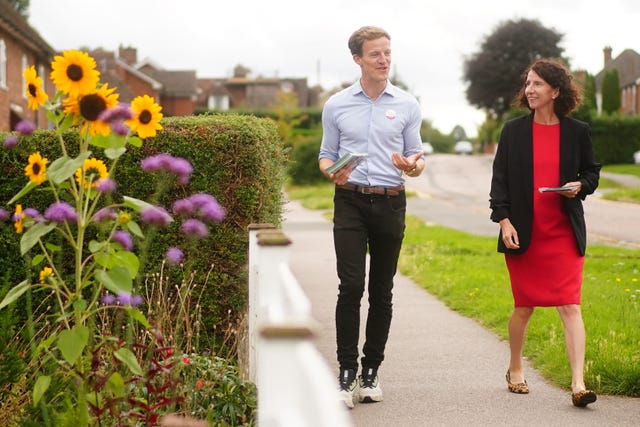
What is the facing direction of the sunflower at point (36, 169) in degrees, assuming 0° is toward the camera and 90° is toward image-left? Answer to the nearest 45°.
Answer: approximately 45°

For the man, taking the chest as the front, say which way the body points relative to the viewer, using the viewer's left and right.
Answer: facing the viewer

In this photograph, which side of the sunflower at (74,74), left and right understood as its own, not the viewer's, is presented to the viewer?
front

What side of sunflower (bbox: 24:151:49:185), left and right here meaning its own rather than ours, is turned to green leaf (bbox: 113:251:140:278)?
left

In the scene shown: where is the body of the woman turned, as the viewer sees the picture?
toward the camera

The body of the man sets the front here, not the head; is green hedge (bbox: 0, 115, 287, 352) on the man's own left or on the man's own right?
on the man's own right

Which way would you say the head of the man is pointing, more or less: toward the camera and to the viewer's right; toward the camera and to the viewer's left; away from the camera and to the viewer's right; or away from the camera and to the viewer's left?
toward the camera and to the viewer's right

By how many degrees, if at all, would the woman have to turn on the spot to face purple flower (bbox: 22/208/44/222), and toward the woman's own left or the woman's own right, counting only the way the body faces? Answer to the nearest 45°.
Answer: approximately 45° to the woman's own right

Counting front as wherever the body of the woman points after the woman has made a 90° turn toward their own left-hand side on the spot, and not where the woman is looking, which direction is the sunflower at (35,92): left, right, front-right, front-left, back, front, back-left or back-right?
back-right

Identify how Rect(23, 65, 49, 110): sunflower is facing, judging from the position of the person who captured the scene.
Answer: facing the viewer and to the left of the viewer
